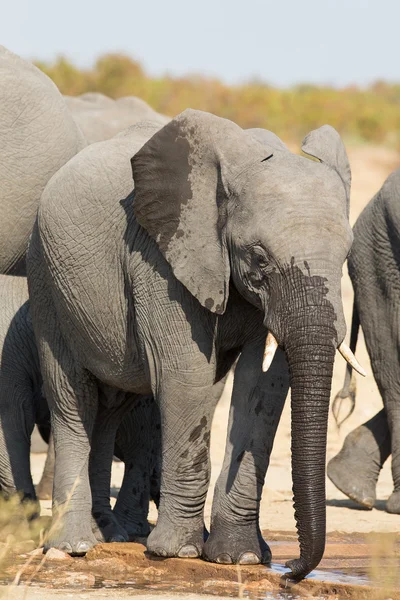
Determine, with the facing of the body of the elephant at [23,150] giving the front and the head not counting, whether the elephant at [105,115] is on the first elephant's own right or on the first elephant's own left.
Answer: on the first elephant's own right

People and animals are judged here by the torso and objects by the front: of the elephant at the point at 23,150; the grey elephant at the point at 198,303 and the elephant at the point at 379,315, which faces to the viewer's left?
the elephant at the point at 23,150

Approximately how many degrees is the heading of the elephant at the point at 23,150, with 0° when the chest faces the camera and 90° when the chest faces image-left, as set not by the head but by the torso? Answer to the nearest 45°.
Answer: approximately 90°
